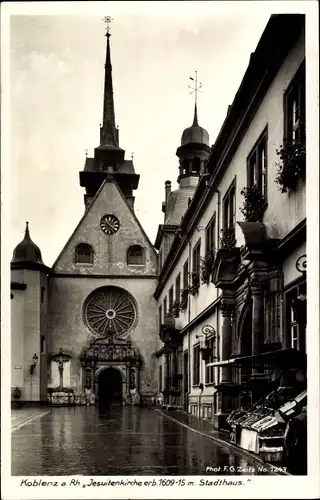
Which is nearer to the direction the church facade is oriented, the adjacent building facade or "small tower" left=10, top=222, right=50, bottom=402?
the adjacent building facade

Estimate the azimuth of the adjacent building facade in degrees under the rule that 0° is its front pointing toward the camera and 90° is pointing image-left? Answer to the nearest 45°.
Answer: approximately 90°

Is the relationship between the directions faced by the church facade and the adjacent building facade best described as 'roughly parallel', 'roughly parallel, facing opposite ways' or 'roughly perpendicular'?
roughly perpendicular

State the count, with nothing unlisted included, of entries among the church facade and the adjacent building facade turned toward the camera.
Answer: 1

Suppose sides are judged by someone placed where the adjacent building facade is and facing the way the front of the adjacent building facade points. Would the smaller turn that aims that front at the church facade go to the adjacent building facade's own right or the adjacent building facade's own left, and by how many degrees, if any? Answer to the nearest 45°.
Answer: approximately 90° to the adjacent building facade's own right

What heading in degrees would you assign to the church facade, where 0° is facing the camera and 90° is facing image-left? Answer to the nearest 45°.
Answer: approximately 0°

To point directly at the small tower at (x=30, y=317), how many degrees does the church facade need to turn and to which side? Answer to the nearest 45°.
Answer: approximately 45° to its right
